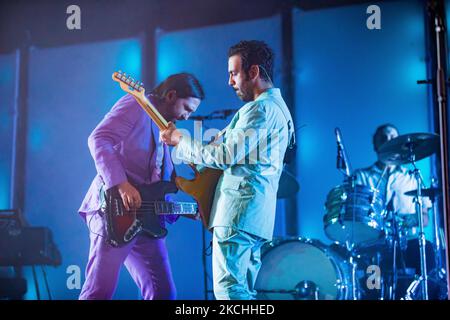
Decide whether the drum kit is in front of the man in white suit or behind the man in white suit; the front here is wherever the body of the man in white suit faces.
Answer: behind

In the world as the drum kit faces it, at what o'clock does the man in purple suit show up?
The man in purple suit is roughly at 1 o'clock from the drum kit.

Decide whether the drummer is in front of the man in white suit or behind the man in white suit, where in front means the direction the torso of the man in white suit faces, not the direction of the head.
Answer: behind

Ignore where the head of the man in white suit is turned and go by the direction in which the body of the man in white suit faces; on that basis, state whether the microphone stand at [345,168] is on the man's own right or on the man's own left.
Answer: on the man's own right

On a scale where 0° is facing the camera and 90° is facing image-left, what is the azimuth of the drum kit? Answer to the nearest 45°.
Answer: approximately 45°

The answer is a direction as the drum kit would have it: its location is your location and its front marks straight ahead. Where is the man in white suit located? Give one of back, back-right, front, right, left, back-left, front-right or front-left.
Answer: front

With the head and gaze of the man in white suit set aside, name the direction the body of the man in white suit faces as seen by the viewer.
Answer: to the viewer's left

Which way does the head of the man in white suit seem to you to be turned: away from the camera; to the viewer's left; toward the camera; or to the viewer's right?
to the viewer's left

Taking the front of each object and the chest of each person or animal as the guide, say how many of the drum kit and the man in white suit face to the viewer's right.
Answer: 0

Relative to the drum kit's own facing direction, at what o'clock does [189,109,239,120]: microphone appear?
The microphone is roughly at 1 o'clock from the drum kit.
